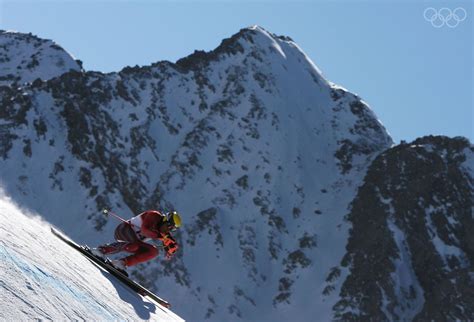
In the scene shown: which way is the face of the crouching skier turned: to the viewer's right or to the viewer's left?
to the viewer's right

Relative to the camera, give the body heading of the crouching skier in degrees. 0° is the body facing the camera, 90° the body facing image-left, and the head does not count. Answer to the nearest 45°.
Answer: approximately 270°
